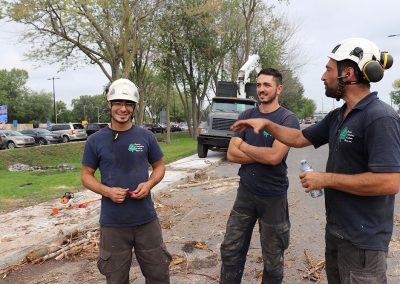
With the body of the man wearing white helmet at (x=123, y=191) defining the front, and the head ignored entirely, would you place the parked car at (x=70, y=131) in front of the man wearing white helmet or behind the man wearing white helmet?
behind

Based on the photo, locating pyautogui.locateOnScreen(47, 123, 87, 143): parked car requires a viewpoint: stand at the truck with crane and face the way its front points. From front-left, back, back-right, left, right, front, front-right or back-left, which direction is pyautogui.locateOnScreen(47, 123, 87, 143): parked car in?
back-right

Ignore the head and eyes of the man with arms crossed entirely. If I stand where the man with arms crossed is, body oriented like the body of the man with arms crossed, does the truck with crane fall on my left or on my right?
on my right

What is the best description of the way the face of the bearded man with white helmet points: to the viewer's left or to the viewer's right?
to the viewer's left

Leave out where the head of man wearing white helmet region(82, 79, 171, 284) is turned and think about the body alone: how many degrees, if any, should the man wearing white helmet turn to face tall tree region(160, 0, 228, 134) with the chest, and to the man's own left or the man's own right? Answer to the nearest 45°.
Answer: approximately 180°

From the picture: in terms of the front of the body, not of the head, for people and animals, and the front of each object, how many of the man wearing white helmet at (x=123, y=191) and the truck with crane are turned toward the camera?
2

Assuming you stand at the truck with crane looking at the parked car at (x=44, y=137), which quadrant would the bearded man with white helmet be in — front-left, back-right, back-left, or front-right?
back-left

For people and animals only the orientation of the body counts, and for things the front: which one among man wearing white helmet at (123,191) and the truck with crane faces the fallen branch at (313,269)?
the truck with crane

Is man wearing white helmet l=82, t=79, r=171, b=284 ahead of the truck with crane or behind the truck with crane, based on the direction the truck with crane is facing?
ahead

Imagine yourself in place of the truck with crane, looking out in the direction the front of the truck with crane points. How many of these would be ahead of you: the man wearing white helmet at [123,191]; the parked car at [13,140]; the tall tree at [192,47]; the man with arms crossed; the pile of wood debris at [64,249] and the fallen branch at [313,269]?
4
